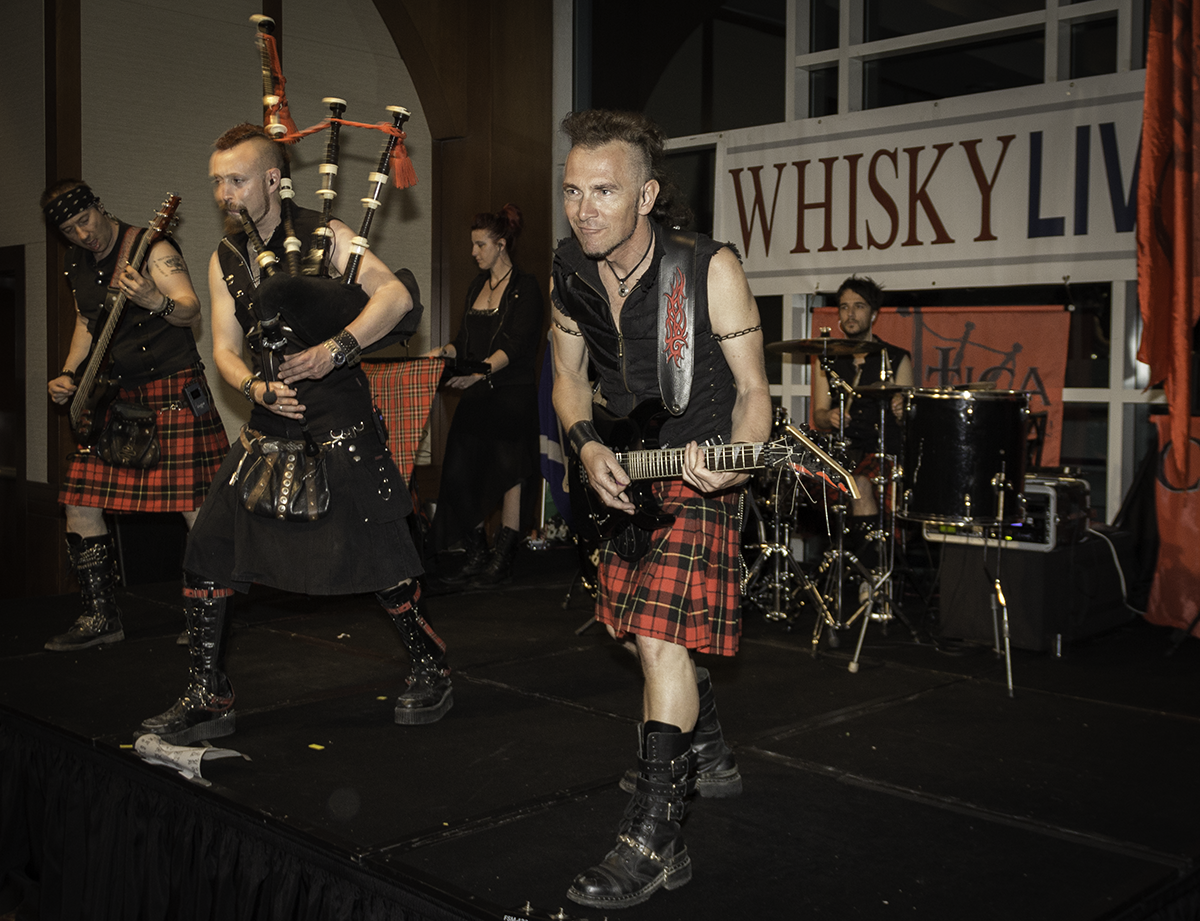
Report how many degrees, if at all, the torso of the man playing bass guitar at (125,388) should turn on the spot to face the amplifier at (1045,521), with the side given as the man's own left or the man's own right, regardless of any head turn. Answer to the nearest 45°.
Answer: approximately 135° to the man's own left

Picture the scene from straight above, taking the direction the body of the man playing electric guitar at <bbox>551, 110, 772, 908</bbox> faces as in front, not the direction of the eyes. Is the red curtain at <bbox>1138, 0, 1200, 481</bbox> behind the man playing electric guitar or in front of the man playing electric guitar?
behind

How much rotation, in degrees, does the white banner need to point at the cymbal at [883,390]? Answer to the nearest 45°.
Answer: approximately 45° to its left

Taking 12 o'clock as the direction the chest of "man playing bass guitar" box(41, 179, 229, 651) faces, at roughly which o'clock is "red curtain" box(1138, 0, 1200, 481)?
The red curtain is roughly at 8 o'clock from the man playing bass guitar.

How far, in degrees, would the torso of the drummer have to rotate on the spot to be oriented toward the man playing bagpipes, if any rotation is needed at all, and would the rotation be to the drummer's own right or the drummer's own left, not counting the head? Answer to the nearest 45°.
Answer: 0° — they already face them

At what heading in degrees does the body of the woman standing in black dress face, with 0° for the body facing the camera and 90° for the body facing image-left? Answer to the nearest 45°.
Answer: approximately 45°
